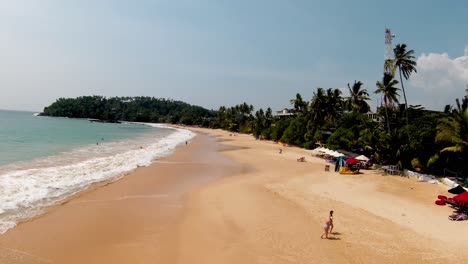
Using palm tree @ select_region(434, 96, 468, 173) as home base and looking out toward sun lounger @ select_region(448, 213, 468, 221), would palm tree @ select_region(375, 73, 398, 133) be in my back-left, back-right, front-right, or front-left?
back-right

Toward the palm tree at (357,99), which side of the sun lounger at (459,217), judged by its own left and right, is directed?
right

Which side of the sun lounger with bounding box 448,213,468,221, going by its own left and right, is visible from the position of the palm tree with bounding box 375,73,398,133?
right

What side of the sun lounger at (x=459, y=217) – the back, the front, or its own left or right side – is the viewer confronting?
left

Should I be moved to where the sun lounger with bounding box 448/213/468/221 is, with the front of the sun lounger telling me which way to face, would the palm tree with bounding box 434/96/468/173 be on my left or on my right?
on my right
